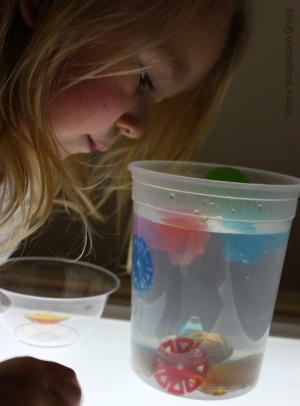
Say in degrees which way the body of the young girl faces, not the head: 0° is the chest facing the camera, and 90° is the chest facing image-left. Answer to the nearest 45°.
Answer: approximately 270°

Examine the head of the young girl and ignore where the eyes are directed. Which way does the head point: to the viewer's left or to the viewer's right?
to the viewer's right
